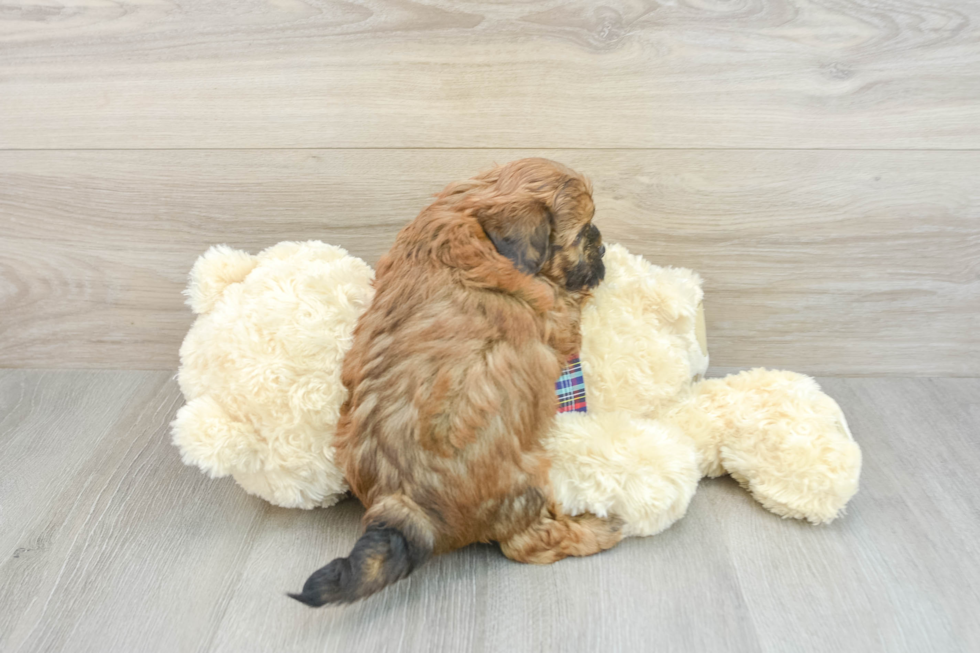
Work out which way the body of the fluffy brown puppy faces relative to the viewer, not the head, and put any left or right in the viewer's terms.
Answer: facing away from the viewer and to the right of the viewer
